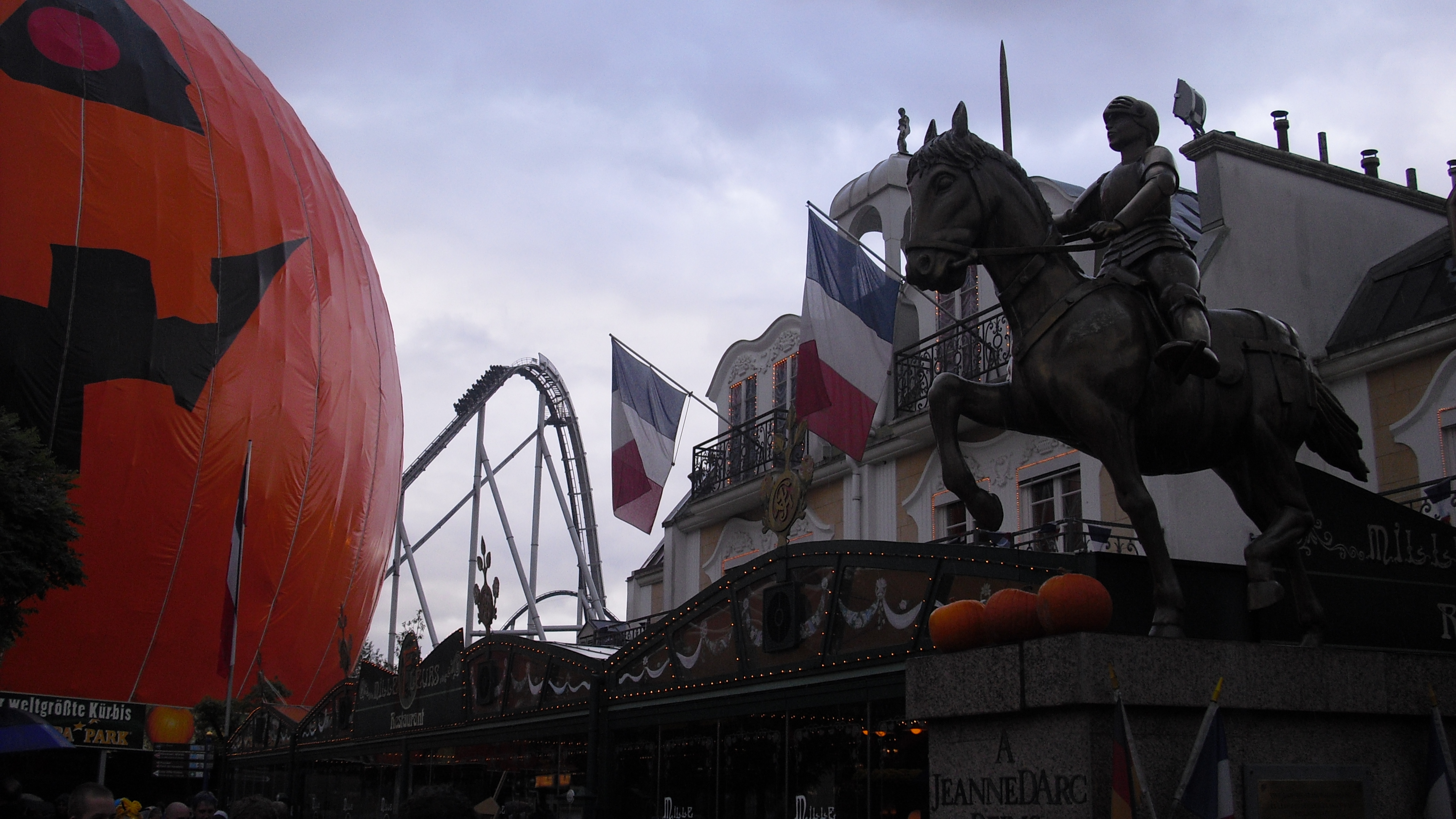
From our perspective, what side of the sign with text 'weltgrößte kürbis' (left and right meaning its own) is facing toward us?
front

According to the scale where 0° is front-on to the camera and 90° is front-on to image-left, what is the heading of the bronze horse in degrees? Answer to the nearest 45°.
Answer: approximately 45°

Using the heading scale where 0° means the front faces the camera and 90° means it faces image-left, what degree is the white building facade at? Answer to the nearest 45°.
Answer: approximately 45°

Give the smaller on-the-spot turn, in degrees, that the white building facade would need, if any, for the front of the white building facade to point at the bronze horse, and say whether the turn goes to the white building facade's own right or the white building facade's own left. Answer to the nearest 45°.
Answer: approximately 45° to the white building facade's own left

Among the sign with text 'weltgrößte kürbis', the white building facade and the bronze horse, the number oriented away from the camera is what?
0

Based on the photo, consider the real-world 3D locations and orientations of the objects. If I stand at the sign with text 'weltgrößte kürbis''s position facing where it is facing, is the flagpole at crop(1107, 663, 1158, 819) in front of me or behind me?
in front

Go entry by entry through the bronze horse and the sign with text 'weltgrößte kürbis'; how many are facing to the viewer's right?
0

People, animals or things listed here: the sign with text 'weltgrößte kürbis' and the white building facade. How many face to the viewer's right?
0

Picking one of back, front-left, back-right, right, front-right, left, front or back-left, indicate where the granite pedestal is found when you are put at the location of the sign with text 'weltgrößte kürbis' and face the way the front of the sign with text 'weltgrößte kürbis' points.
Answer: front

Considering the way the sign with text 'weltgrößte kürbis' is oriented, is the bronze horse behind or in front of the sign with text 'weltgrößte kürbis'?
in front
